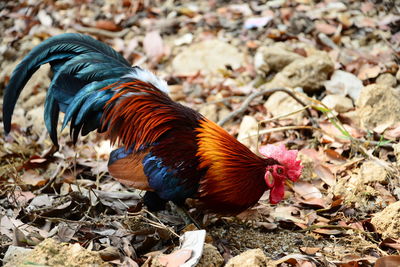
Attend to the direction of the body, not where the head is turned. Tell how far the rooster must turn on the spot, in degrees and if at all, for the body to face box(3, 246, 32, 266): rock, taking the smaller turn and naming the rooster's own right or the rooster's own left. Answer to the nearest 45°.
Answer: approximately 135° to the rooster's own right

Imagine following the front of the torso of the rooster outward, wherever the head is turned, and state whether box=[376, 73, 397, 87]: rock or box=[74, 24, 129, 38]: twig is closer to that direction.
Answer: the rock

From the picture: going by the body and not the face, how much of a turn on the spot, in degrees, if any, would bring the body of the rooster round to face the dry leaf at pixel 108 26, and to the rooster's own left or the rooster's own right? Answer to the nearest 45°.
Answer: approximately 90° to the rooster's own left

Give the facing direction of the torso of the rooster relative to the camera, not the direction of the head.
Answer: to the viewer's right

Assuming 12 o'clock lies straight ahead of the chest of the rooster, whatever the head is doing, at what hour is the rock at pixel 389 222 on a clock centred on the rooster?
The rock is roughly at 1 o'clock from the rooster.

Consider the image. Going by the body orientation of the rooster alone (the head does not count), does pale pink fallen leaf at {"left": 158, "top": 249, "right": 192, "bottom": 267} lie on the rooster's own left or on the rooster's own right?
on the rooster's own right

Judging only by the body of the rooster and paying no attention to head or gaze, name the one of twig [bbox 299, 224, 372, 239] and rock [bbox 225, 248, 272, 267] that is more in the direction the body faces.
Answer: the twig

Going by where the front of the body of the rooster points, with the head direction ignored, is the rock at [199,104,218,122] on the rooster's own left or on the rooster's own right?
on the rooster's own left

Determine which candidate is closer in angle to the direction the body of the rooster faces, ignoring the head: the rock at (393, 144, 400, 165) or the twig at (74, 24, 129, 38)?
the rock

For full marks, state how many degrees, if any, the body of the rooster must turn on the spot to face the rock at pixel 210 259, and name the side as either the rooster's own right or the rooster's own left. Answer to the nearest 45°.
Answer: approximately 90° to the rooster's own right

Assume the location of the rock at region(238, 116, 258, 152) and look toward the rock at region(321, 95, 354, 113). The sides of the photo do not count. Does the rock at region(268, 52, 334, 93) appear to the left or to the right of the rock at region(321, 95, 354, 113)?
left
